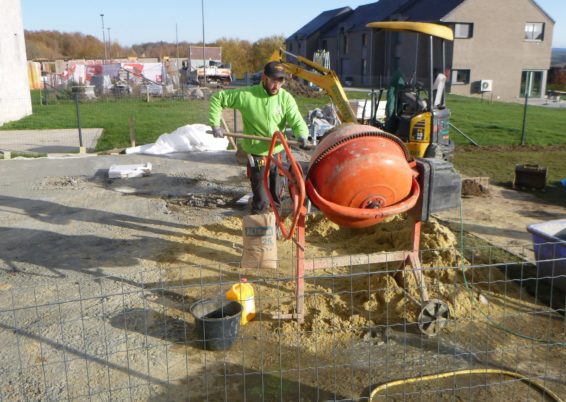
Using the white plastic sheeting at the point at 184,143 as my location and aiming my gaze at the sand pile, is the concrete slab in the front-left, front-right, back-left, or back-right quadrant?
back-right

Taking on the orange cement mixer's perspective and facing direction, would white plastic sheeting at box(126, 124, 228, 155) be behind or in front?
in front

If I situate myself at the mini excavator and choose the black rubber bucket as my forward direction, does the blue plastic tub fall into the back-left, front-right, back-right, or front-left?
front-left

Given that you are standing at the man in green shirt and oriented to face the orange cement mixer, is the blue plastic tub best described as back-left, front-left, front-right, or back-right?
front-left

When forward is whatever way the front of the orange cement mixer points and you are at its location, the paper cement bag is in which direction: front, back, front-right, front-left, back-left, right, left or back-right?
front-left

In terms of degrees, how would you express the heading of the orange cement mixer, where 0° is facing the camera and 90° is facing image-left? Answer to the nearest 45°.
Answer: approximately 180°

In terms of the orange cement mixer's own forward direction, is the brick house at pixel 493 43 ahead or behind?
ahead

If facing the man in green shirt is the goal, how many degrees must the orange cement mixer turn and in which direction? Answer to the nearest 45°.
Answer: approximately 45° to its left

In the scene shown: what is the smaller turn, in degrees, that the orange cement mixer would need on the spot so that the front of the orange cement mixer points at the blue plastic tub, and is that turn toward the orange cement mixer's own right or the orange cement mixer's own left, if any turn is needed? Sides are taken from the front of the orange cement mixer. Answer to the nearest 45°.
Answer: approximately 45° to the orange cement mixer's own right
